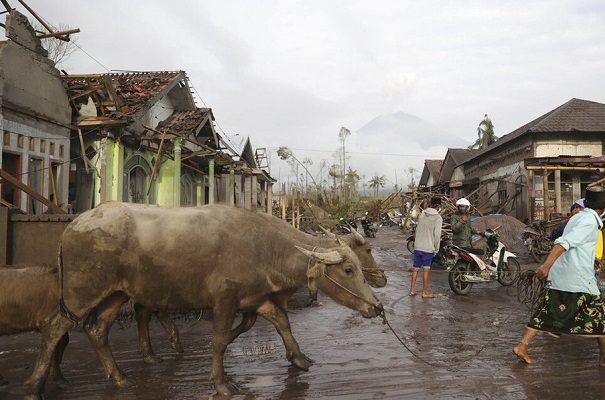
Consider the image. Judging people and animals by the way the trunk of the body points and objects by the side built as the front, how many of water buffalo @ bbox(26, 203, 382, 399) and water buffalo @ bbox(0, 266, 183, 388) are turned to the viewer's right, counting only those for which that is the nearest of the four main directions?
2

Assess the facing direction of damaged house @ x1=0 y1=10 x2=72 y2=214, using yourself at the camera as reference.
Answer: facing the viewer and to the right of the viewer

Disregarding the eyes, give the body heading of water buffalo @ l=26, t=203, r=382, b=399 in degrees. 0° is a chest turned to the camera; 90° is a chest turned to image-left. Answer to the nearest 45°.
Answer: approximately 270°

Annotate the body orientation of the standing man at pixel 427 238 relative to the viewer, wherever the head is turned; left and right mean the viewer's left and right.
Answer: facing away from the viewer and to the right of the viewer

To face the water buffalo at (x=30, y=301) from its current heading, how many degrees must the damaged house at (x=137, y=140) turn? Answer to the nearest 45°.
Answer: approximately 45° to its right

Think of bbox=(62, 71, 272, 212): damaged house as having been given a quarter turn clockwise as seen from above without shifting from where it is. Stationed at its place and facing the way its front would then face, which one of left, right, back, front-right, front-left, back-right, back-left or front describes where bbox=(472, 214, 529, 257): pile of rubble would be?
back-left
